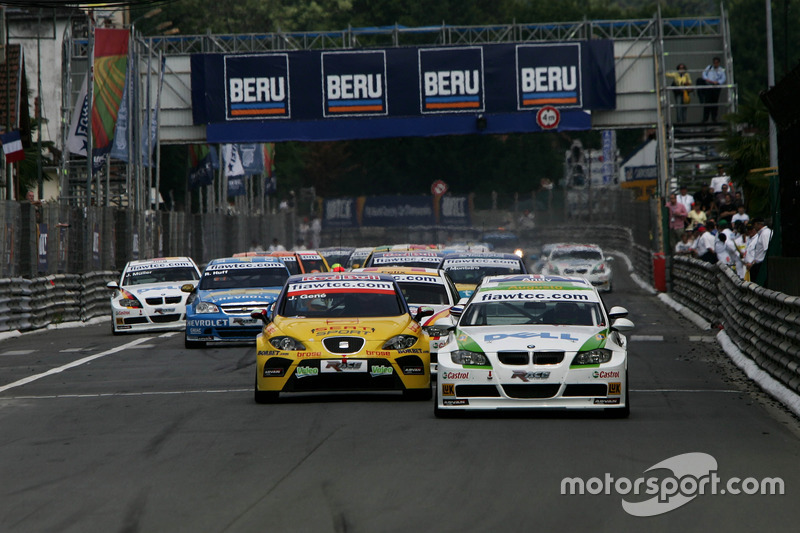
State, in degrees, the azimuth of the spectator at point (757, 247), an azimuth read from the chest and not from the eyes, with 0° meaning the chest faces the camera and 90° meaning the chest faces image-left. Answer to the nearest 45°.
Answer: approximately 90°

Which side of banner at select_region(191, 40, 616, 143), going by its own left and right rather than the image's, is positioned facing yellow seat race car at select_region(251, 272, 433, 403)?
front

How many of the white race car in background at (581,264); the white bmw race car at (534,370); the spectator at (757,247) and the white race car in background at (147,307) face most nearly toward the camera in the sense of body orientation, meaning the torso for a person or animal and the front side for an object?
3

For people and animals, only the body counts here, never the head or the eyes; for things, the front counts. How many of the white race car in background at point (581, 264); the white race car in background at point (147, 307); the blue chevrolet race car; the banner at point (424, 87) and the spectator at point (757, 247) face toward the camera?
4

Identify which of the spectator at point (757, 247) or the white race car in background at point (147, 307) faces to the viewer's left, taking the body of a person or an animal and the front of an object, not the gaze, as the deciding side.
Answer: the spectator

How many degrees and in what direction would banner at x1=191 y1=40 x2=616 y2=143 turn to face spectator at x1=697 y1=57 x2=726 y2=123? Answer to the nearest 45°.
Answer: approximately 90° to its left

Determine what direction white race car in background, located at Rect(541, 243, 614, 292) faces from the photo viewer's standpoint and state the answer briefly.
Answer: facing the viewer

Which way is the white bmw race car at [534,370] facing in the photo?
toward the camera

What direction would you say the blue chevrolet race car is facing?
toward the camera

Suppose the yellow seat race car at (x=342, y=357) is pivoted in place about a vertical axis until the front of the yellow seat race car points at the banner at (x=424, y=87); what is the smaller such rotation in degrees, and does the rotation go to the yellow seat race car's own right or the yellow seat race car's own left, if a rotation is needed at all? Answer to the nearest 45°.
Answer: approximately 180°

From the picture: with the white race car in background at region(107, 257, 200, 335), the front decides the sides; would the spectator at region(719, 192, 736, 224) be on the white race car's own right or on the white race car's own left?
on the white race car's own left

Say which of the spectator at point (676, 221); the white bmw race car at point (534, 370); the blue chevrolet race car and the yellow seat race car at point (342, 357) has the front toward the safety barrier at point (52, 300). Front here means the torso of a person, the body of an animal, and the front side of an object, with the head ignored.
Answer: the spectator

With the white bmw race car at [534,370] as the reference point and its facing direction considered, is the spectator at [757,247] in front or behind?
behind

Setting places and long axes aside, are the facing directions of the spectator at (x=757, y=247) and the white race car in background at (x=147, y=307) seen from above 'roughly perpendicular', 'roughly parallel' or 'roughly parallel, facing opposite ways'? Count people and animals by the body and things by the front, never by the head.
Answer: roughly perpendicular
